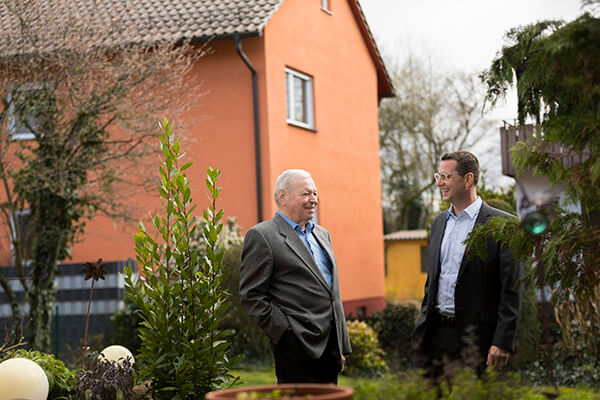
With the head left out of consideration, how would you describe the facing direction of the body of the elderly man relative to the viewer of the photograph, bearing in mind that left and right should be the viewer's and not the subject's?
facing the viewer and to the right of the viewer

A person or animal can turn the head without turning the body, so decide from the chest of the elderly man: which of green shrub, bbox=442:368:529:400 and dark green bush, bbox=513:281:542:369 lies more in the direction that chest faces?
the green shrub

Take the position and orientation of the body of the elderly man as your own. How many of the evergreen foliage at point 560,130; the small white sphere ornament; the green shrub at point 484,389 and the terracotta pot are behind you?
1

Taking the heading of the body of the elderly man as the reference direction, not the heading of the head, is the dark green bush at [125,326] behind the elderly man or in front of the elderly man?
behind

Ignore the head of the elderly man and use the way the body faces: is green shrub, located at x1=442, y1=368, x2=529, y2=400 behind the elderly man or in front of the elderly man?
in front

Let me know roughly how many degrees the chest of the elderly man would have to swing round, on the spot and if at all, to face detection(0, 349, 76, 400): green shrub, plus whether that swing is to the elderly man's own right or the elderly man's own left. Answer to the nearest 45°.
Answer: approximately 180°

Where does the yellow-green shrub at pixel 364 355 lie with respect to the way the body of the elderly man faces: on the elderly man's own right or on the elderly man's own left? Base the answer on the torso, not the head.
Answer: on the elderly man's own left

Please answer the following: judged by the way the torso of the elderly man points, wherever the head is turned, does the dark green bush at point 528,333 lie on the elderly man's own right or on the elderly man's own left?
on the elderly man's own left

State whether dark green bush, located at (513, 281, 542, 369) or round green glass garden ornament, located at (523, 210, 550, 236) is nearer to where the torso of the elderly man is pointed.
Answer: the round green glass garden ornament

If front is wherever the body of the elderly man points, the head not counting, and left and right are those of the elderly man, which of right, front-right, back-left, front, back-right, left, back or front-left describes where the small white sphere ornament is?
back
